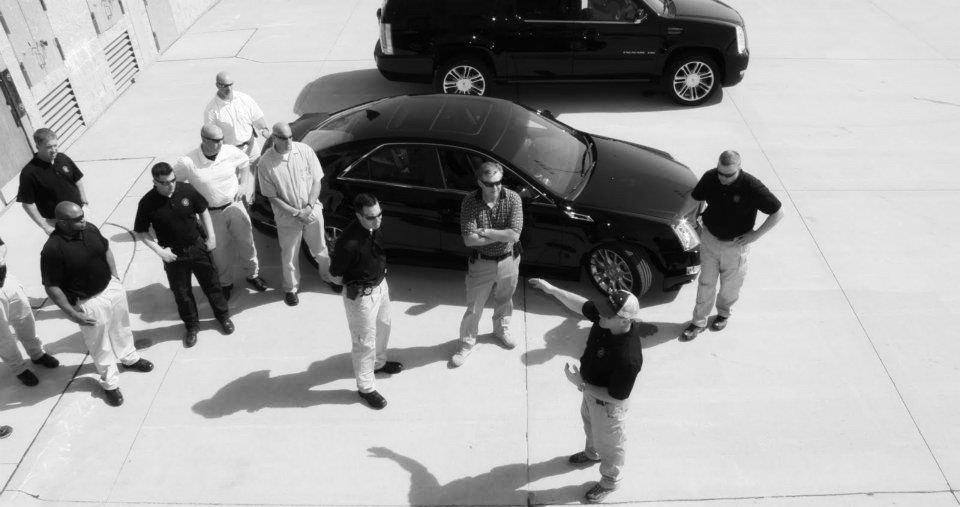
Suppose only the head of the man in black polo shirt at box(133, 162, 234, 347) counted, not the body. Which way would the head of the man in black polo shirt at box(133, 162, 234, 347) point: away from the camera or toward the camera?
toward the camera

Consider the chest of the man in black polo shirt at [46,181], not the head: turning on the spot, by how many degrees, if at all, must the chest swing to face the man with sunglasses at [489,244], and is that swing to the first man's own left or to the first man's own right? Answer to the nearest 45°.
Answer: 0° — they already face them

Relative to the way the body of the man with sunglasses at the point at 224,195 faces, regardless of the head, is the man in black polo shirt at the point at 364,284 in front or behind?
in front

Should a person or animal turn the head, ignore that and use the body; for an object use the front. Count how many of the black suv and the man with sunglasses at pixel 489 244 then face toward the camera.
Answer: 1

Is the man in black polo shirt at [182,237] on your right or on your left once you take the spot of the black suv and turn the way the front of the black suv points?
on your right

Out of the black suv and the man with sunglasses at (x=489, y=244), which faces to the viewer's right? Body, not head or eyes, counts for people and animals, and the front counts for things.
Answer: the black suv

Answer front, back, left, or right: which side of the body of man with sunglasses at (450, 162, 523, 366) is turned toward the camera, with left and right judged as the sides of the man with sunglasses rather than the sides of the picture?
front

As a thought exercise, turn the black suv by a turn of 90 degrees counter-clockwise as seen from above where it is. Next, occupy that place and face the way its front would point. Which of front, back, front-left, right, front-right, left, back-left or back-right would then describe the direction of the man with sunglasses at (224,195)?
back-left

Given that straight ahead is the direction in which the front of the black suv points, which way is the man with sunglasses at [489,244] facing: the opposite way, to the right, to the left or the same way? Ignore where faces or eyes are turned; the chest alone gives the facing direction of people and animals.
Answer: to the right

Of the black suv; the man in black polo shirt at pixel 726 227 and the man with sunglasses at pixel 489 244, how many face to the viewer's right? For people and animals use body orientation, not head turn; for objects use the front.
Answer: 1

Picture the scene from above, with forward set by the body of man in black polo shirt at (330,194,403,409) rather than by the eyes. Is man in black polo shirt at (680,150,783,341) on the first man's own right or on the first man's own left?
on the first man's own left

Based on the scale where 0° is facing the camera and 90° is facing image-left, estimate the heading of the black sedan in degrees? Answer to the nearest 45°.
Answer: approximately 315°

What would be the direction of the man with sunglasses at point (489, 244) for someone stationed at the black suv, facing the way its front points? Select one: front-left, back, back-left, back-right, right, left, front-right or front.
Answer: right

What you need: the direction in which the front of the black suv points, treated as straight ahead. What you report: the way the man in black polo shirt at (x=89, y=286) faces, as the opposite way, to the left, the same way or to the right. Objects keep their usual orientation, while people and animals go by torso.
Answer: the same way

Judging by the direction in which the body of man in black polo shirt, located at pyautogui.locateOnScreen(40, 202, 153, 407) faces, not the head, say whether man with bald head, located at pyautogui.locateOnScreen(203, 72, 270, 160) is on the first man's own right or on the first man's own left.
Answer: on the first man's own left

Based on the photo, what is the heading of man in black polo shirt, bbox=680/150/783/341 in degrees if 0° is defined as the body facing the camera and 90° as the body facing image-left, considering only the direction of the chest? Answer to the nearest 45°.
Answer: approximately 45°

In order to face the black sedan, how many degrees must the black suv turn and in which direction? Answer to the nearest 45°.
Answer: approximately 90° to its right

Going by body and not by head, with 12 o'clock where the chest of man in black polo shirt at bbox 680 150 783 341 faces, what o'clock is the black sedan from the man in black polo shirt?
The black sedan is roughly at 2 o'clock from the man in black polo shirt.

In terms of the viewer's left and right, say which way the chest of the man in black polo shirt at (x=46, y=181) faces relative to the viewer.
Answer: facing the viewer and to the right of the viewer

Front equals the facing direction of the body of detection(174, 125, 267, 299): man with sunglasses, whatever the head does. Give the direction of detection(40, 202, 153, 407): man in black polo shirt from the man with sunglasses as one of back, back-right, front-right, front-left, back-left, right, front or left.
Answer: right
